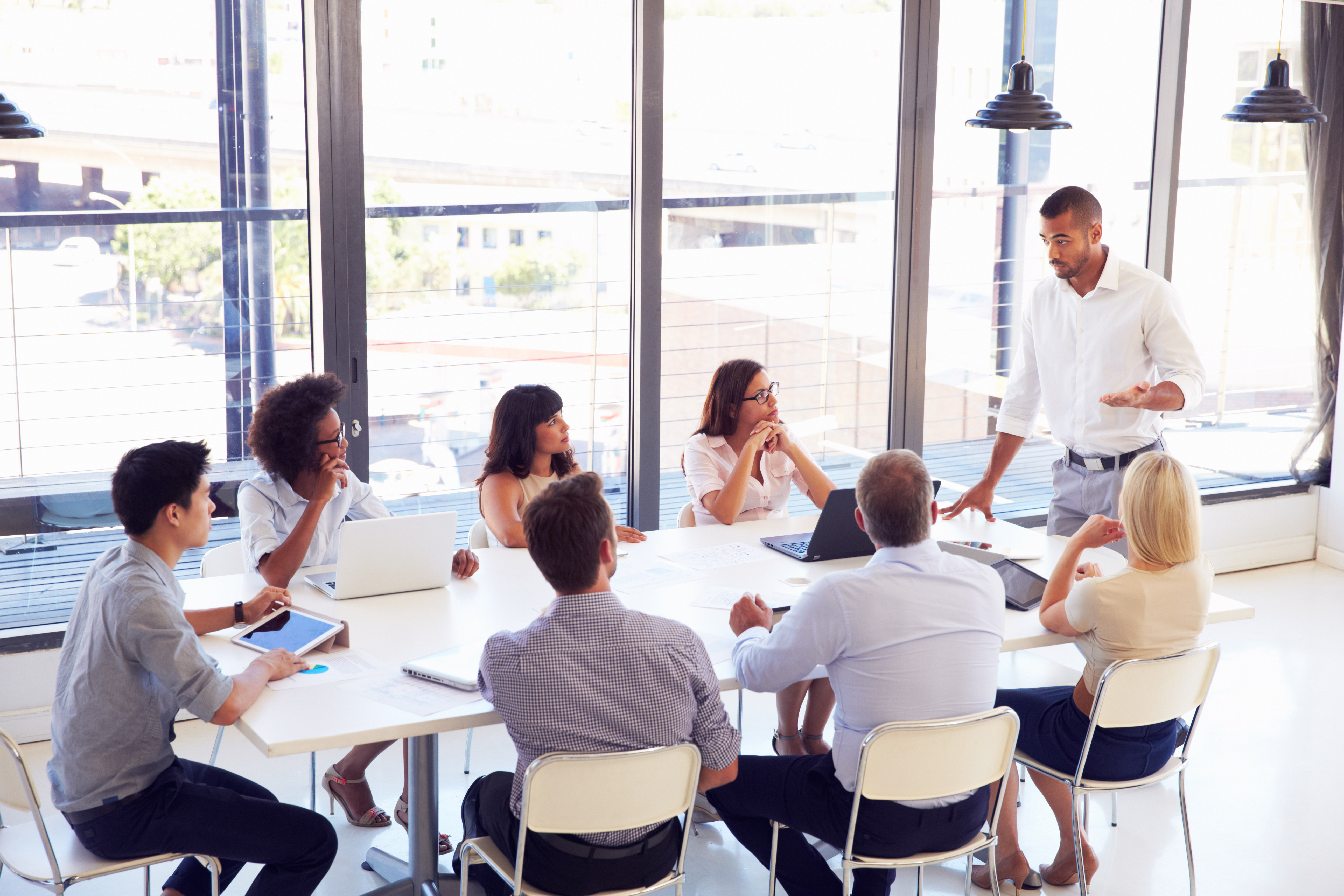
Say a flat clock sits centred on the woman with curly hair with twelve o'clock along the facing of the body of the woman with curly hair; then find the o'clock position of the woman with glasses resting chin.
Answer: The woman with glasses resting chin is roughly at 10 o'clock from the woman with curly hair.

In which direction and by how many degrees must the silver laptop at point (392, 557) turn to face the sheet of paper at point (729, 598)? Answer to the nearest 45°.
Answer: approximately 135° to its right

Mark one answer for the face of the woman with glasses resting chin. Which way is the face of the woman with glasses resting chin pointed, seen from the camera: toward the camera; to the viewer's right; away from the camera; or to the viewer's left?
to the viewer's right

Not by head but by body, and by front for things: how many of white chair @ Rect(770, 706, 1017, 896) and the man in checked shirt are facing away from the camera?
2

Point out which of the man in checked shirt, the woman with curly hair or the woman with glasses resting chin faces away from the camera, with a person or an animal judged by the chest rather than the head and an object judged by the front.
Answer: the man in checked shirt

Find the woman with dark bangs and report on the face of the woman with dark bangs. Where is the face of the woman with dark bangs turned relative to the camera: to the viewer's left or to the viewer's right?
to the viewer's right

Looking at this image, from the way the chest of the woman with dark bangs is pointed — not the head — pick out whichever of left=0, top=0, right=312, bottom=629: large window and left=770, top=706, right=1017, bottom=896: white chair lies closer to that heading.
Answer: the white chair

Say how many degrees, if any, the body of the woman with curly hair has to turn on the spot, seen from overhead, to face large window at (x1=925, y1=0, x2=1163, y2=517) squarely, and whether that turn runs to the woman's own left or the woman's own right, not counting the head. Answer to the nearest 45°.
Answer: approximately 90° to the woman's own left

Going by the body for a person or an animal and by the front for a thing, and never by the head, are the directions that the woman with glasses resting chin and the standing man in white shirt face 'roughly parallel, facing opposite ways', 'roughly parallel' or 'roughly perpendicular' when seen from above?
roughly perpendicular

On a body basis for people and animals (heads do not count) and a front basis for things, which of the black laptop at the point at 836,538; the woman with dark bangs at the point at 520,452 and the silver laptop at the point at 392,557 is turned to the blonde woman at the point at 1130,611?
the woman with dark bangs

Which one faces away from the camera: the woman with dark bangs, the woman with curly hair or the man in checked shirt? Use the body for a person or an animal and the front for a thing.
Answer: the man in checked shirt

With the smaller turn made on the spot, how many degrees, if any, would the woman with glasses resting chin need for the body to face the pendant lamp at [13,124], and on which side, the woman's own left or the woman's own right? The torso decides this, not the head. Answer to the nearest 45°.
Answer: approximately 90° to the woman's own right

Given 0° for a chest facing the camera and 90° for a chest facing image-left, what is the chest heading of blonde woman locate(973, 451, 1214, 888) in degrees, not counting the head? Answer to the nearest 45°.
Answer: approximately 135°

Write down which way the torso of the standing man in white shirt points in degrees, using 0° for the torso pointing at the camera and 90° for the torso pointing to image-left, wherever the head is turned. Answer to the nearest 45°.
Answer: approximately 45°

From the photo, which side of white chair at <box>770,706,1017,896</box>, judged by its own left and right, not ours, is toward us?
back

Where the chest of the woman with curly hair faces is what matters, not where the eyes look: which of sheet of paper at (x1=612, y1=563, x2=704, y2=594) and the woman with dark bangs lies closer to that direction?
the sheet of paper

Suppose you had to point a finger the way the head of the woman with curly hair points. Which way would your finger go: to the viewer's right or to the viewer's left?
to the viewer's right
